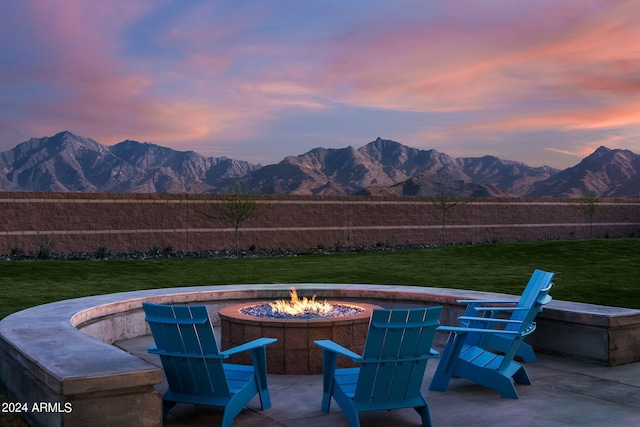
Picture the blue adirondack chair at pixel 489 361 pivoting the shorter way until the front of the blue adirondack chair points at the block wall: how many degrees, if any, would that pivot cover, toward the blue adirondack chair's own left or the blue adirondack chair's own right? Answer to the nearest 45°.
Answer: approximately 90° to the blue adirondack chair's own right

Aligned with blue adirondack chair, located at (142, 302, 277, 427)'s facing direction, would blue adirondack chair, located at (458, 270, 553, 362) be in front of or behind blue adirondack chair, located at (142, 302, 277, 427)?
in front

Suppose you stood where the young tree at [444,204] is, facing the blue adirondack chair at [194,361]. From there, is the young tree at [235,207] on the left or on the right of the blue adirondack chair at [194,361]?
right

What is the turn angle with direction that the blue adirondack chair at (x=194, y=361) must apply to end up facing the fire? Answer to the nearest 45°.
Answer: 0° — it already faces it

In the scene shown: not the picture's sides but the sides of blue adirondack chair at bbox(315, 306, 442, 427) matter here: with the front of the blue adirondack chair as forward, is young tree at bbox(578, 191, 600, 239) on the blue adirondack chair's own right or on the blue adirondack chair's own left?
on the blue adirondack chair's own right

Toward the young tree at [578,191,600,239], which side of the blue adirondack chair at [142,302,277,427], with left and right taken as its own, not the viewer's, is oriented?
front

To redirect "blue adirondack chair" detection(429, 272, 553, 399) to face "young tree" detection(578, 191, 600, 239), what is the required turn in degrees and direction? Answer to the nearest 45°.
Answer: approximately 90° to its right

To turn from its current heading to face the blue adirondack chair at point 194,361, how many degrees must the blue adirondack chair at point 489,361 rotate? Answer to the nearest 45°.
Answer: approximately 45° to its left

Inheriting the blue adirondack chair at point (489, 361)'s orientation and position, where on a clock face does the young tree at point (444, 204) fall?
The young tree is roughly at 3 o'clock from the blue adirondack chair.

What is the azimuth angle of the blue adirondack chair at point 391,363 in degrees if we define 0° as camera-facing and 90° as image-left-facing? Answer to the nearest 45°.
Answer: approximately 135°

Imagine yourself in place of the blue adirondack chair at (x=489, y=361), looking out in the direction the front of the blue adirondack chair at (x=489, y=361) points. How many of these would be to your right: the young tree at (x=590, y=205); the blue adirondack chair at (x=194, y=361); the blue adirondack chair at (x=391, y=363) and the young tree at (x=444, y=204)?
2

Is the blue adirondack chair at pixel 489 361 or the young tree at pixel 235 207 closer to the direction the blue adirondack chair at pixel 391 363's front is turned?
the young tree

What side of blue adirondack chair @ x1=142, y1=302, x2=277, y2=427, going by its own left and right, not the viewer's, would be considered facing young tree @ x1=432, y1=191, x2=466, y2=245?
front

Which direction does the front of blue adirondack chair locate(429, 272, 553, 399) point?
to the viewer's left

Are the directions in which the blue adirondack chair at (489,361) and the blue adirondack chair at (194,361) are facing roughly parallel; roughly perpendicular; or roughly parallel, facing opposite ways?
roughly perpendicular

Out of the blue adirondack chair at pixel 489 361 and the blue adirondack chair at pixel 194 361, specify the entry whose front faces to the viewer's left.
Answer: the blue adirondack chair at pixel 489 361

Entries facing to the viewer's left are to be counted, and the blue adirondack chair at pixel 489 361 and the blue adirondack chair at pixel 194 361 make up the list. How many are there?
1
